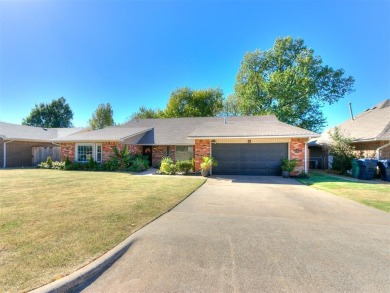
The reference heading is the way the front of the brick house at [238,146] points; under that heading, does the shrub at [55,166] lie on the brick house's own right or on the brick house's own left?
on the brick house's own right

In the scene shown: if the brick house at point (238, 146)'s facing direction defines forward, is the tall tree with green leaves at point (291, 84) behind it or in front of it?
behind

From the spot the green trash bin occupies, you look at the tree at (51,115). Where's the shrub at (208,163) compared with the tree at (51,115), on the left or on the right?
left

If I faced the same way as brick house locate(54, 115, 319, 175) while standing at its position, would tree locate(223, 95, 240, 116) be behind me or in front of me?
behind

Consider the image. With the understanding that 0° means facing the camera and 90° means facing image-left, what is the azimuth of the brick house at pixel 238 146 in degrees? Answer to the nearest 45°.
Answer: approximately 0°

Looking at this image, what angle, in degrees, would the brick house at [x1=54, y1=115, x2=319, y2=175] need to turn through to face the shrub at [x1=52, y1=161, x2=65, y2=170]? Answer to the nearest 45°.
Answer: approximately 90° to its right

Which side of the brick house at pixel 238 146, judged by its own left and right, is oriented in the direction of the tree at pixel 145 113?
back

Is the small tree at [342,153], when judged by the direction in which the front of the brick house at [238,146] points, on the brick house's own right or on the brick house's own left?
on the brick house's own left

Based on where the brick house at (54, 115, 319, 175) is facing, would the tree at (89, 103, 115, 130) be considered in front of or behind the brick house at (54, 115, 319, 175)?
behind

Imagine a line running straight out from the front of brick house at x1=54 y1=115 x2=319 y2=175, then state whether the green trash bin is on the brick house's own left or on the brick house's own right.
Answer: on the brick house's own left

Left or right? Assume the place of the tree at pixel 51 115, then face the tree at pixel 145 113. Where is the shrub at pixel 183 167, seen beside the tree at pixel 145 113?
right

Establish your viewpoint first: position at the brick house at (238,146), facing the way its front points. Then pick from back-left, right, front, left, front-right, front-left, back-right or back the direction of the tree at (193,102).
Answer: back

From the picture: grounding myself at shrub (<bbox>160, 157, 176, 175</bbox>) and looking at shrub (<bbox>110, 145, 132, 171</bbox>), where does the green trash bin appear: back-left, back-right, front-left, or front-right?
back-right
